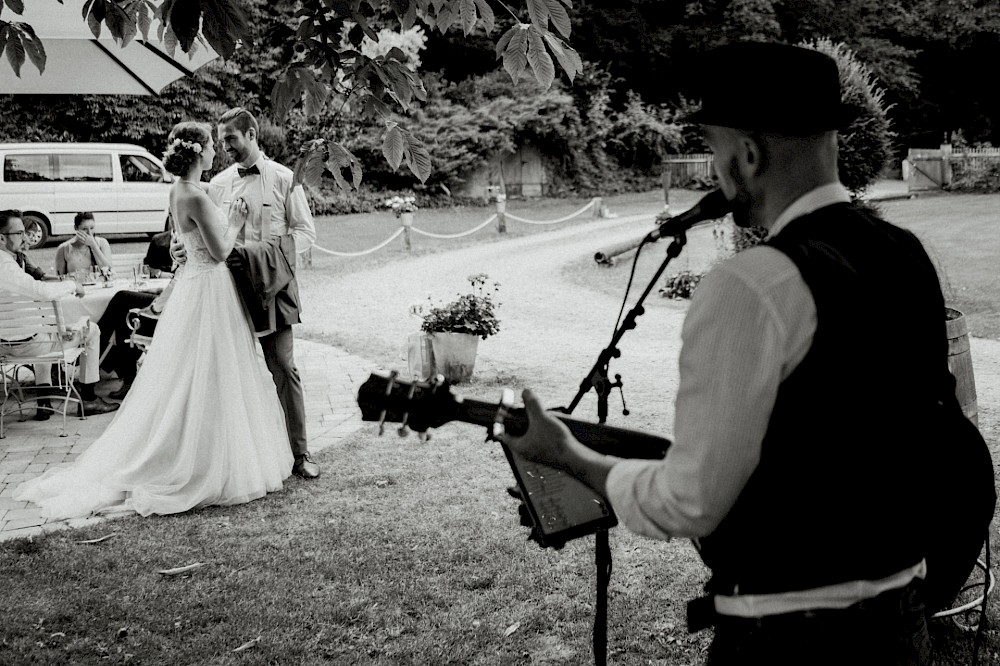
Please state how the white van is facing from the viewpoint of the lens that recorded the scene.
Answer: facing to the right of the viewer

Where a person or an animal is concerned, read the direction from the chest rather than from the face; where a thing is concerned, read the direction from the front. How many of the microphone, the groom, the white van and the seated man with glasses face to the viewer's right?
3

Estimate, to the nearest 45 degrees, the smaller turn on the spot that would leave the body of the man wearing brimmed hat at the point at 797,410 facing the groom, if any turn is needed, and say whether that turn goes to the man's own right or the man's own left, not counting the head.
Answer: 0° — they already face them

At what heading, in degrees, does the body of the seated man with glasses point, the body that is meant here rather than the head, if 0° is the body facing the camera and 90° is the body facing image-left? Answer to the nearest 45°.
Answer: approximately 270°

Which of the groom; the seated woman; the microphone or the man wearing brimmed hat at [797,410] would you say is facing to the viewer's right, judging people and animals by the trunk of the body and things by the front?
the microphone

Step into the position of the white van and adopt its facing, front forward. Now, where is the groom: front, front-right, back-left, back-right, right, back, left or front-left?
right

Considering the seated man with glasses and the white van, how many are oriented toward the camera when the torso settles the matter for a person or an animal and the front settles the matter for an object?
0

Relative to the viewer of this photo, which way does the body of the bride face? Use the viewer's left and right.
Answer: facing away from the viewer and to the right of the viewer

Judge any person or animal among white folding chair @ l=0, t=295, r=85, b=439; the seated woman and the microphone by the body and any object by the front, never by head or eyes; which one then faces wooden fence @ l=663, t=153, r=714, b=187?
the white folding chair

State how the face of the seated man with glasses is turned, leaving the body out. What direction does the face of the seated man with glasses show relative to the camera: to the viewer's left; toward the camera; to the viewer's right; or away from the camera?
to the viewer's right

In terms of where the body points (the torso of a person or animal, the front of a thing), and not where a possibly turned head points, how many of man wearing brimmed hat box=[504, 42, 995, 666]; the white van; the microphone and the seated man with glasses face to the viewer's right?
3

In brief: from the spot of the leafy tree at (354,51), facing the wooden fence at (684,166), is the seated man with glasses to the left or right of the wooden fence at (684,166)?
left

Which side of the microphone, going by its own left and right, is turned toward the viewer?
right

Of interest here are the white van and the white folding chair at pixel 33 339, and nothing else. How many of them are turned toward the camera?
0

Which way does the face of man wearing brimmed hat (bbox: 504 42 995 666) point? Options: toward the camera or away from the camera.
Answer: away from the camera
